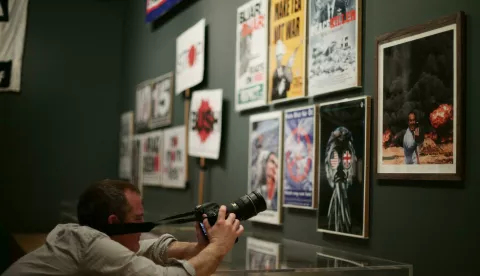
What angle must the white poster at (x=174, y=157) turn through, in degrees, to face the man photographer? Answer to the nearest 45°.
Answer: approximately 45° to its left

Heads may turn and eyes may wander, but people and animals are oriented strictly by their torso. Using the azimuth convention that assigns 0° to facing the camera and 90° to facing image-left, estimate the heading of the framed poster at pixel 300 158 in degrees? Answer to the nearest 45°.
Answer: approximately 45°

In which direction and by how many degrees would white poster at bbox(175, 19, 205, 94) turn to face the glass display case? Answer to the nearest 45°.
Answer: approximately 45° to its left

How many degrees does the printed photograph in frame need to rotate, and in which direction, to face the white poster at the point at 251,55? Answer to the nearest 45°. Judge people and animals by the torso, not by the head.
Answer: approximately 90° to its right

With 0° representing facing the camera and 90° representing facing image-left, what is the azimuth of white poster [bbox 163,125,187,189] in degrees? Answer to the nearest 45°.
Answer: approximately 45°

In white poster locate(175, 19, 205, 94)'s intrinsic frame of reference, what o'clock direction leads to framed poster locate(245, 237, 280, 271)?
The framed poster is roughly at 10 o'clock from the white poster.

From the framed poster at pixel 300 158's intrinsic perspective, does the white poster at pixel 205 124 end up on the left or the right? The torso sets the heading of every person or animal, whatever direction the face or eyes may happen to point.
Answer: on its right

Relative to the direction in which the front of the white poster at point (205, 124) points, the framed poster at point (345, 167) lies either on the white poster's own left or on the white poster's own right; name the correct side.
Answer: on the white poster's own left

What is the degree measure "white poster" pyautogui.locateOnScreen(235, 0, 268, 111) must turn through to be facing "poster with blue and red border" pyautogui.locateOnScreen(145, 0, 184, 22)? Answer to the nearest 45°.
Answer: approximately 90° to its right

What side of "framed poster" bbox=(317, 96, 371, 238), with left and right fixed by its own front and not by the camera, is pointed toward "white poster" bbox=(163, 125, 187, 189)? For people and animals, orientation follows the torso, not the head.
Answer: right

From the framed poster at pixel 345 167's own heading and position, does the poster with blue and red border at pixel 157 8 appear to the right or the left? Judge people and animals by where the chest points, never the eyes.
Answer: on its right
